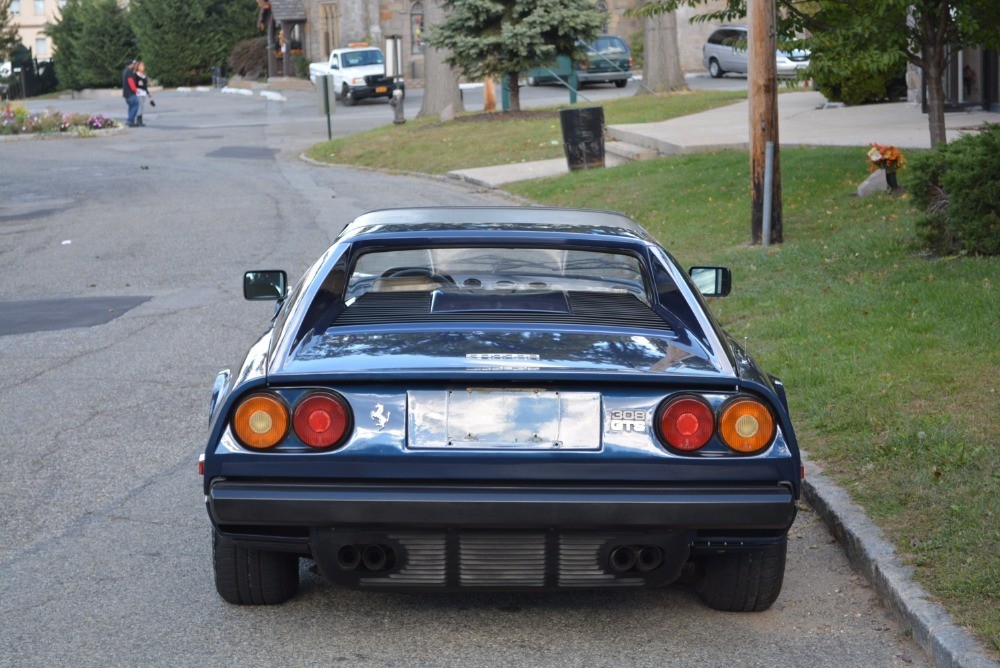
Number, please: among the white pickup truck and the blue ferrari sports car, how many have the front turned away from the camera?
1

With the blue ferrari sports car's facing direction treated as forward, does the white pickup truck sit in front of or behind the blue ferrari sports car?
in front

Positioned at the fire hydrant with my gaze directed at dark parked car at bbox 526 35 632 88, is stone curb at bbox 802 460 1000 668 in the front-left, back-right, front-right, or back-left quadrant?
back-right

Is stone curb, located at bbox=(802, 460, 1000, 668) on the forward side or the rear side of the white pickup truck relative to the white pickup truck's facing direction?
on the forward side

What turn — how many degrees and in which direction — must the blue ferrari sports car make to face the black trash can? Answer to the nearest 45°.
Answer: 0° — it already faces it

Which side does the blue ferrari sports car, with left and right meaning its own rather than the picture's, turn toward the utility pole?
front

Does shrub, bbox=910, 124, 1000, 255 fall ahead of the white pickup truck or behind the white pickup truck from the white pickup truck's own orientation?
ahead

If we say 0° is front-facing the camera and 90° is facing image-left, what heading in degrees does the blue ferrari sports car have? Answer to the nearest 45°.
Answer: approximately 180°
